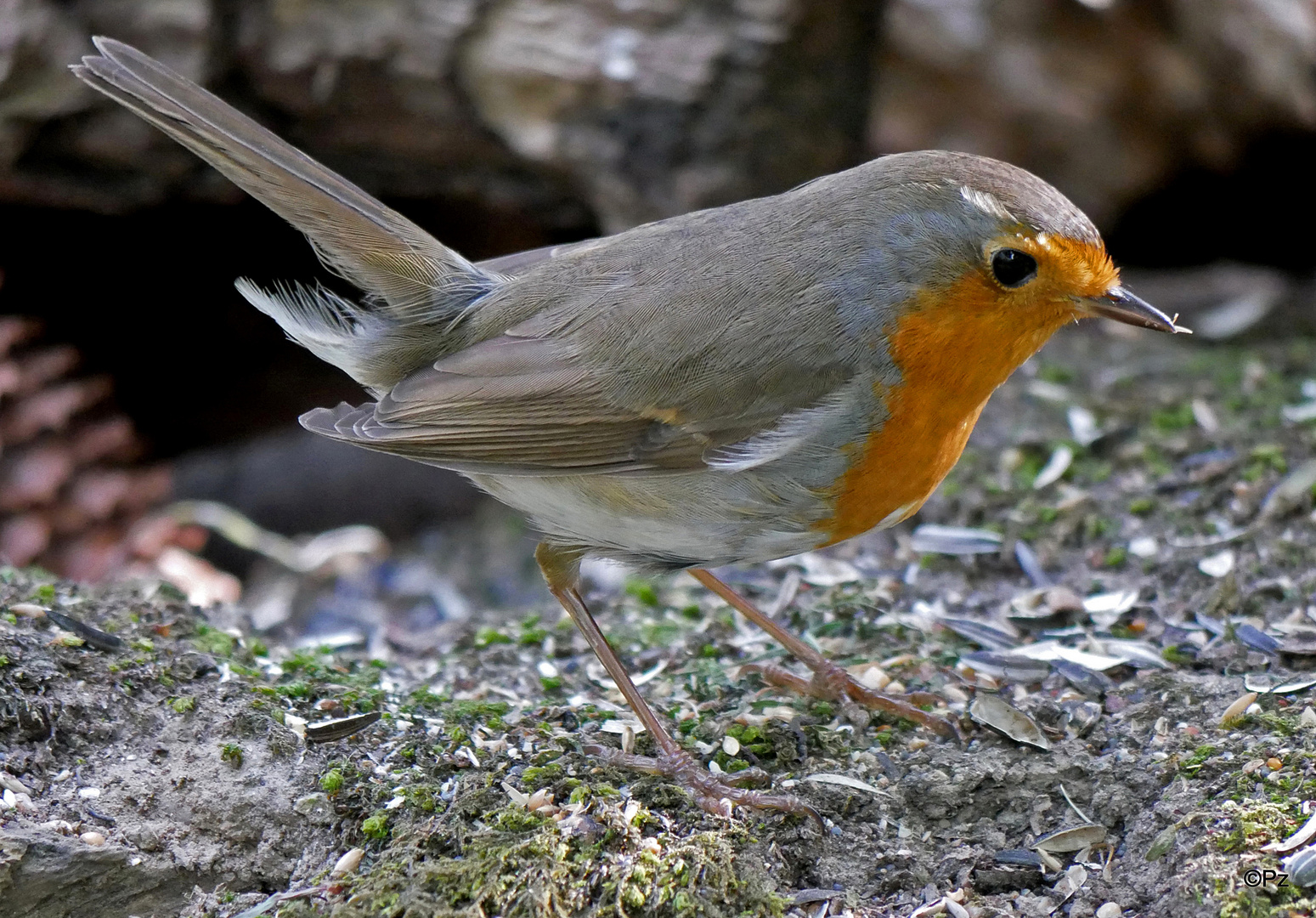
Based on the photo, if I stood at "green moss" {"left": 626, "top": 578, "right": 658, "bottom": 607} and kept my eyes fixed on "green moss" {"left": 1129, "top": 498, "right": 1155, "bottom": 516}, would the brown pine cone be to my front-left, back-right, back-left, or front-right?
back-left

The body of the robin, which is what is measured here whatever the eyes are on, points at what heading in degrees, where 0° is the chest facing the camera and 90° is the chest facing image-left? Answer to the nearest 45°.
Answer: approximately 270°

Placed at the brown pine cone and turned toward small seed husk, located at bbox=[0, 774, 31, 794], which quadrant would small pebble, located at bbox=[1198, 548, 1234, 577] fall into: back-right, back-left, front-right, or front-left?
front-left

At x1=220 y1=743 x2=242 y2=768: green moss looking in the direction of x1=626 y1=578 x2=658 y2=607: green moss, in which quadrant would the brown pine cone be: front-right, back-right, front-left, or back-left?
front-left

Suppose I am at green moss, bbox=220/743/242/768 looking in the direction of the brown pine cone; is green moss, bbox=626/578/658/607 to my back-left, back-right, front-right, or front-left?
front-right

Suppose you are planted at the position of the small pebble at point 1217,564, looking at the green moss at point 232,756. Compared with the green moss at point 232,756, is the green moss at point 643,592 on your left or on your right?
right

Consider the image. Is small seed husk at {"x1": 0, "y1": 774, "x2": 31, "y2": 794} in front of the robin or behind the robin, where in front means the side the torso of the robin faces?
behind

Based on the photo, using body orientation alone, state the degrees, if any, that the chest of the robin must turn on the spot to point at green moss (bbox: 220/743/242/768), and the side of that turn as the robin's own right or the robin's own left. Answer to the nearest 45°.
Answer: approximately 135° to the robin's own right
